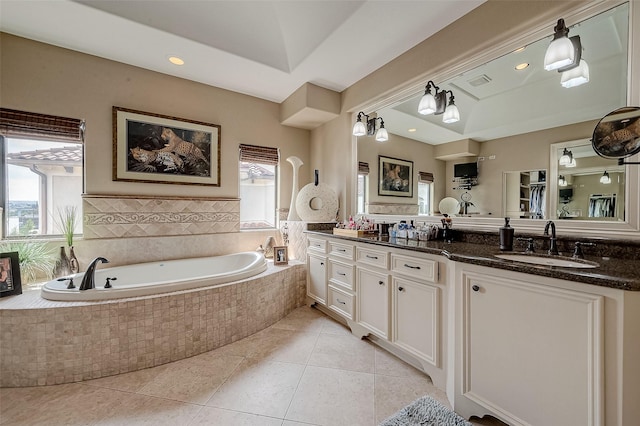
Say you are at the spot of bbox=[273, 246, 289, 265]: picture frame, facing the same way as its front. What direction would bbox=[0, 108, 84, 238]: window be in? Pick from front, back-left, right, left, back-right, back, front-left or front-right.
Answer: right

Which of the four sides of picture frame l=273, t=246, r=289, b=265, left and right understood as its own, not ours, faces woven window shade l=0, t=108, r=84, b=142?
right

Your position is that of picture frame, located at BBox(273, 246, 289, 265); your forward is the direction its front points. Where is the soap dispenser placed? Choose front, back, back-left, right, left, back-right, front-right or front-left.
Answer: front-left

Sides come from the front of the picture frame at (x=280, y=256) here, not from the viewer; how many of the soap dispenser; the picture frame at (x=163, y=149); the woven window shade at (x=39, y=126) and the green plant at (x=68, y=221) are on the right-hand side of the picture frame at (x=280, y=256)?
3

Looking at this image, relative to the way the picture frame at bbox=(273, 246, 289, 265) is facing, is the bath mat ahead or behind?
ahead

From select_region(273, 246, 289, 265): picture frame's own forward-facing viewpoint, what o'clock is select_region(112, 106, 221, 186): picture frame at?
select_region(112, 106, 221, 186): picture frame is roughly at 3 o'clock from select_region(273, 246, 289, 265): picture frame.

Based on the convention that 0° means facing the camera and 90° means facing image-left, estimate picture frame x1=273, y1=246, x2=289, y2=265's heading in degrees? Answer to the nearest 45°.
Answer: approximately 0°

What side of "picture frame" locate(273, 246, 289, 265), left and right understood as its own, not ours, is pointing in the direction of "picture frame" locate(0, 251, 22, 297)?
right
